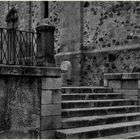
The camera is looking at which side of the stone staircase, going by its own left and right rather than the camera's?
front

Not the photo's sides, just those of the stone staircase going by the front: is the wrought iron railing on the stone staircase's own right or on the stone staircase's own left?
on the stone staircase's own right
